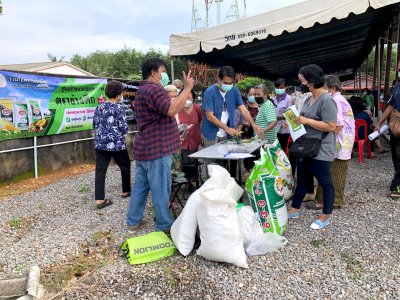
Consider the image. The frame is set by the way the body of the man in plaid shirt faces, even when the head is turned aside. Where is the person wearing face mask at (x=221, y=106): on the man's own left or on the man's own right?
on the man's own left

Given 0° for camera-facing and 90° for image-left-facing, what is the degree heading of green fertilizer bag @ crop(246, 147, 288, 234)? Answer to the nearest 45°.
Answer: approximately 0°

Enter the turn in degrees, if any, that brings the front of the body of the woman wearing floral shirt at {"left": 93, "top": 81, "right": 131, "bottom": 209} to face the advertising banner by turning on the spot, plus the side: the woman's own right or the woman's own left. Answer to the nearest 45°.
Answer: approximately 90° to the woman's own left

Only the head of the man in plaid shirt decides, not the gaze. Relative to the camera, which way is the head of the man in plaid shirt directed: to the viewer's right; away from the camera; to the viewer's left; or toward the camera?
to the viewer's right

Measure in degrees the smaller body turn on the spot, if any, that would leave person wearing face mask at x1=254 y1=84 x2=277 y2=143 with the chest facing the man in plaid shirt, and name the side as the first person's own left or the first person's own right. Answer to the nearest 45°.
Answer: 0° — they already face them

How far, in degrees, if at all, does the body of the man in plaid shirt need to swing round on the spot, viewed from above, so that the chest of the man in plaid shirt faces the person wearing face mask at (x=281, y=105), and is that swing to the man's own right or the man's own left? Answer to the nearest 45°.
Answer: approximately 45° to the man's own left

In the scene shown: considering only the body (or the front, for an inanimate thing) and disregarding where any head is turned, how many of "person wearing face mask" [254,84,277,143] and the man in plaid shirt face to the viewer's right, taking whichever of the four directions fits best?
1

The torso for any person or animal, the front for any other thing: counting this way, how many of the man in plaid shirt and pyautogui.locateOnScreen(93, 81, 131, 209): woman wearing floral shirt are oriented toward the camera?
0

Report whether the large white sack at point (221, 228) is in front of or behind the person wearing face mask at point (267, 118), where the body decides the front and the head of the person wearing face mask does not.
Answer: in front

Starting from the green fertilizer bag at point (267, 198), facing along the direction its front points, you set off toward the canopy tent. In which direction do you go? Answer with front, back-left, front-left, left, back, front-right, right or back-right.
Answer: back

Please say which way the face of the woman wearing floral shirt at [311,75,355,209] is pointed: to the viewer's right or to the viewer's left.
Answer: to the viewer's left

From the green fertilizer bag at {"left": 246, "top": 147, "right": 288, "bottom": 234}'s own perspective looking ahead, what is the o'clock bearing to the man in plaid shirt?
The man in plaid shirt is roughly at 3 o'clock from the green fertilizer bag.

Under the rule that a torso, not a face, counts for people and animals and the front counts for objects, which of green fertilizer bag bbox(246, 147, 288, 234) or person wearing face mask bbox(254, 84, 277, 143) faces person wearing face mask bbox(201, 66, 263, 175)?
person wearing face mask bbox(254, 84, 277, 143)

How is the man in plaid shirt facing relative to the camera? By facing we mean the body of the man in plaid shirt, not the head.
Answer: to the viewer's right

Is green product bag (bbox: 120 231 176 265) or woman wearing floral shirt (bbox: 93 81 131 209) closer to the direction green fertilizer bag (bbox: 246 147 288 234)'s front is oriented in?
the green product bag
